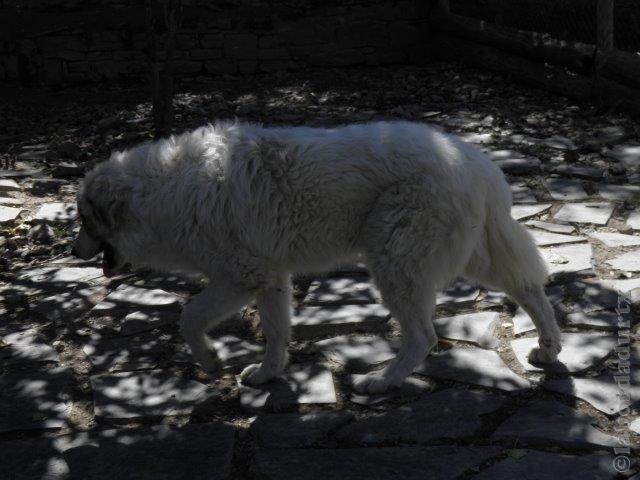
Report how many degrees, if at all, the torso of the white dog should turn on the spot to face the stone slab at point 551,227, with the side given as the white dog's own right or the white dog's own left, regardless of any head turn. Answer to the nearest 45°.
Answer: approximately 135° to the white dog's own right

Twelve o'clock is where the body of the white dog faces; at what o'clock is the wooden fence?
The wooden fence is roughly at 4 o'clock from the white dog.

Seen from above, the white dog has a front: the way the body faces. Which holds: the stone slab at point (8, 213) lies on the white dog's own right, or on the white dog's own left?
on the white dog's own right

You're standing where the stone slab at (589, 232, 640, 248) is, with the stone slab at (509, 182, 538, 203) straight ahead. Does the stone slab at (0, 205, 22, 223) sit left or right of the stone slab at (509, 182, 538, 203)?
left

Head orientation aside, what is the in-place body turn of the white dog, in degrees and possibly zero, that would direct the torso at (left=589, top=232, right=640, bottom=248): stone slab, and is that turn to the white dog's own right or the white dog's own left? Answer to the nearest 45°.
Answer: approximately 135° to the white dog's own right

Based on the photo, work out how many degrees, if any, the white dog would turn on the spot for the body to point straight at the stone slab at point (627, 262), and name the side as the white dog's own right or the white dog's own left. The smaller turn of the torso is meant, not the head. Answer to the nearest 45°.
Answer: approximately 135° to the white dog's own right

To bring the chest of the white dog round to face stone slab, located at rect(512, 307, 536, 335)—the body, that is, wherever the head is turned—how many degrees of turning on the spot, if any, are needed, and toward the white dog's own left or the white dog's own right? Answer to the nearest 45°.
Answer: approximately 180°

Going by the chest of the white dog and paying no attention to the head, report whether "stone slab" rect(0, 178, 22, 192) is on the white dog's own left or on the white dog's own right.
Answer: on the white dog's own right

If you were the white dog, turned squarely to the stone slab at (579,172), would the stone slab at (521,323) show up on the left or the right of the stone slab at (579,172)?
right

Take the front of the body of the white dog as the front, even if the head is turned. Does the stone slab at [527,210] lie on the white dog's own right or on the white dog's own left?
on the white dog's own right

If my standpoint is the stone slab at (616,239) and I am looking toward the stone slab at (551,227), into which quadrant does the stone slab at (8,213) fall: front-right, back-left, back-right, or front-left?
front-left

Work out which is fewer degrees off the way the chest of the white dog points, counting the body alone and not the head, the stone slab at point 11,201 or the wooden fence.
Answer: the stone slab

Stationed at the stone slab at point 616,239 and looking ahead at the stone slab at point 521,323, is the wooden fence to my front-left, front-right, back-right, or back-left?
back-right

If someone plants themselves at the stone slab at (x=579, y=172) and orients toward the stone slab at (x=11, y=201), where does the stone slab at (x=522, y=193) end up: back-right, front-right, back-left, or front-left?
front-left

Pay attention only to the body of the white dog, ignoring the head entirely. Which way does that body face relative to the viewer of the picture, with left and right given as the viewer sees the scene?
facing to the left of the viewer

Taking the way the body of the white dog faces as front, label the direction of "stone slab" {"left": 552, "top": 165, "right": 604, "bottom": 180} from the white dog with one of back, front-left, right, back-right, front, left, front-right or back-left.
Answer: back-right
